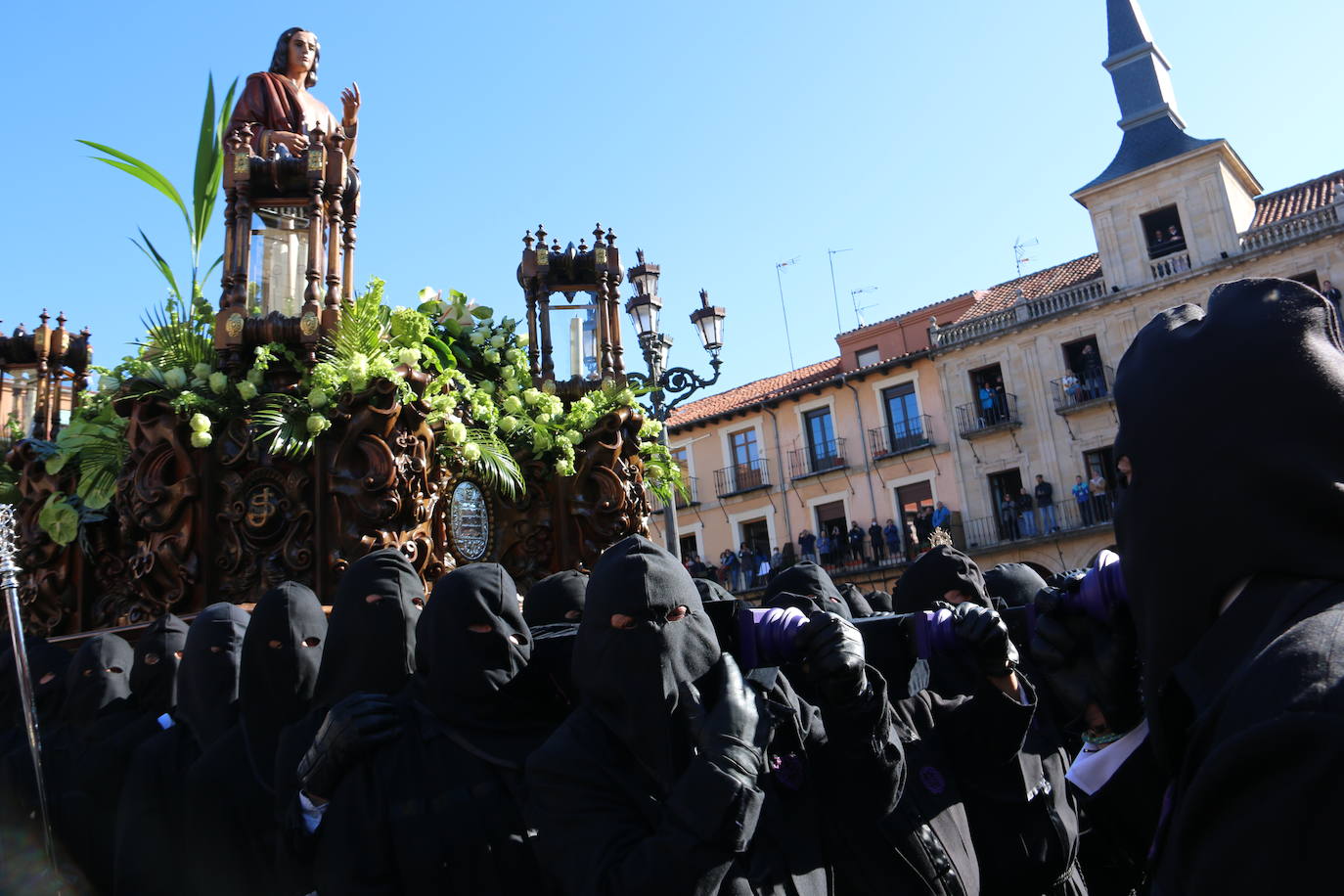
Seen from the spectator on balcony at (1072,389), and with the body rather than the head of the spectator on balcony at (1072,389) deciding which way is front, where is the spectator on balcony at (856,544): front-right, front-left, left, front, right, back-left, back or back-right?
front-right

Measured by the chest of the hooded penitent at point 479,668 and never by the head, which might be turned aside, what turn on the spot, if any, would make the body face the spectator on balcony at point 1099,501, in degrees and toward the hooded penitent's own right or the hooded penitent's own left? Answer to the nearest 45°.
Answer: approximately 90° to the hooded penitent's own left

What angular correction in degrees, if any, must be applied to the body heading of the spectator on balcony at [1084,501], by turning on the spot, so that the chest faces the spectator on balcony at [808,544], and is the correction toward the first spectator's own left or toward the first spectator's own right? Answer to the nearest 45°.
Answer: approximately 45° to the first spectator's own right

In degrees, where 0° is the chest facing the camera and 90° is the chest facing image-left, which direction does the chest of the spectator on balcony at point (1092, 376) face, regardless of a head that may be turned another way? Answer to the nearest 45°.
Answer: approximately 45°

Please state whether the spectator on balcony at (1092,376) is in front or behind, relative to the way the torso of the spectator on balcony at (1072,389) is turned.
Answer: behind
